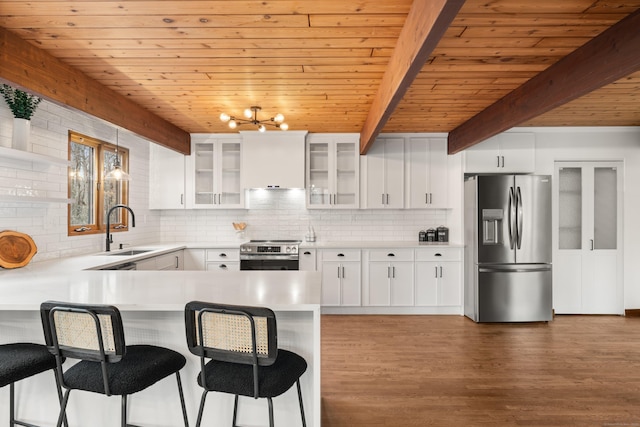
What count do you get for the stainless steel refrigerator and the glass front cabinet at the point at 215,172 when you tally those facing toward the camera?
2

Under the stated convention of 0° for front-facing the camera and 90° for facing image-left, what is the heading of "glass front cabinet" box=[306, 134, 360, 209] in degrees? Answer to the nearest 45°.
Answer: approximately 0°

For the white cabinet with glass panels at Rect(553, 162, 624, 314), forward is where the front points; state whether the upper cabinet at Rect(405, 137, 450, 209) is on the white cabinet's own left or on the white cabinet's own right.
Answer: on the white cabinet's own right

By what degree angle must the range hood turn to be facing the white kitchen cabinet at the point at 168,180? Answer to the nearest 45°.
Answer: approximately 90° to its right

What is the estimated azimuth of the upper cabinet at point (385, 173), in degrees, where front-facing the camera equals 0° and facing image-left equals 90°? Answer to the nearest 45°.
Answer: approximately 0°

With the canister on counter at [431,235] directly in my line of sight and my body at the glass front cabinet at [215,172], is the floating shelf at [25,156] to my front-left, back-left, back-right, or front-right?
back-right

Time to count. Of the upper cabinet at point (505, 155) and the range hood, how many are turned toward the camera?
2
